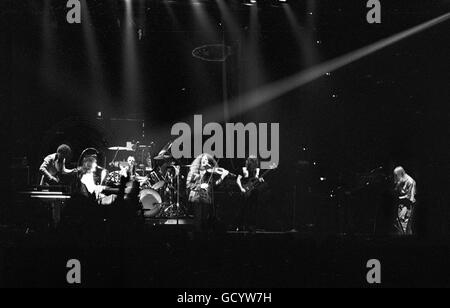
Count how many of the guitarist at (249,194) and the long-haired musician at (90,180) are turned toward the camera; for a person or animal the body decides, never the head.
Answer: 1

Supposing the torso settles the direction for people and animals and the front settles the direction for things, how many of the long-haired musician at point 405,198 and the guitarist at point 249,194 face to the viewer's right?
0

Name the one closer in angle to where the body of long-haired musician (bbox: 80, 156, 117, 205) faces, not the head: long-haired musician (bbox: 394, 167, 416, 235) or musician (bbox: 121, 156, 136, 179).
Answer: the long-haired musician

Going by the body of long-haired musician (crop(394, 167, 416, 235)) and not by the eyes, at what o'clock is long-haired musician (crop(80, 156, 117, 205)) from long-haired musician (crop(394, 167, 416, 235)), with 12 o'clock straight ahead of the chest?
long-haired musician (crop(80, 156, 117, 205)) is roughly at 1 o'clock from long-haired musician (crop(394, 167, 416, 235)).

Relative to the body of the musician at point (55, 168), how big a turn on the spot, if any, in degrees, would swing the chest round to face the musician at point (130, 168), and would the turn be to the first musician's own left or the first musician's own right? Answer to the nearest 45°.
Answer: approximately 90° to the first musician's own left

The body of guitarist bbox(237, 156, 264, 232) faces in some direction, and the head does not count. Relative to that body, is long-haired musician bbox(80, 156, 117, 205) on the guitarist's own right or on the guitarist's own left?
on the guitarist's own right

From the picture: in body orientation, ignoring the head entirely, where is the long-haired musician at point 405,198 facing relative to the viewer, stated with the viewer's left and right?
facing the viewer and to the left of the viewer

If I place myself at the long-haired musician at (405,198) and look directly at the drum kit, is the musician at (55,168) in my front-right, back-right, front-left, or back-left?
front-left

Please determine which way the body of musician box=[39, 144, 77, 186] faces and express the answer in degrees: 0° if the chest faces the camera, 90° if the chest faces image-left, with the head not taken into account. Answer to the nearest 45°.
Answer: approximately 315°

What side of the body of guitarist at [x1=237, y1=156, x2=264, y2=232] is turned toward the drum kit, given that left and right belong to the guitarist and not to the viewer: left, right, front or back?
right

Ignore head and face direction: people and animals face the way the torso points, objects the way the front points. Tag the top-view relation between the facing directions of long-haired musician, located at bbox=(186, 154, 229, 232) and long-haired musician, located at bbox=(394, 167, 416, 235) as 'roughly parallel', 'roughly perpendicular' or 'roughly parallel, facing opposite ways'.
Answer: roughly perpendicular

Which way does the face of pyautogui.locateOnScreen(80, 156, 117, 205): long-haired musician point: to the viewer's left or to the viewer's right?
to the viewer's right

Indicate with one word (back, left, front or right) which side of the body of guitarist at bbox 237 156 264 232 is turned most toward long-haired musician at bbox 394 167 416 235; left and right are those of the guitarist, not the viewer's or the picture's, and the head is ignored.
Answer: left

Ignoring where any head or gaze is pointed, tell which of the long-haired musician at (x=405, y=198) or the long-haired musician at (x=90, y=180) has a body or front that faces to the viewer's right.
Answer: the long-haired musician at (x=90, y=180)

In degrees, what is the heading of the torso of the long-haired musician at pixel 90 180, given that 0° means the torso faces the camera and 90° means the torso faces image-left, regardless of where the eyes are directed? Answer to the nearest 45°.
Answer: approximately 270°

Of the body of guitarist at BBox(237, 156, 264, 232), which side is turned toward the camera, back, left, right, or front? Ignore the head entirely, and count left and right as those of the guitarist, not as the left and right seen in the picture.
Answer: front

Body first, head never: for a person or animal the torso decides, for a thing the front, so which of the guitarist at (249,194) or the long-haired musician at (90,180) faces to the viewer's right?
the long-haired musician
